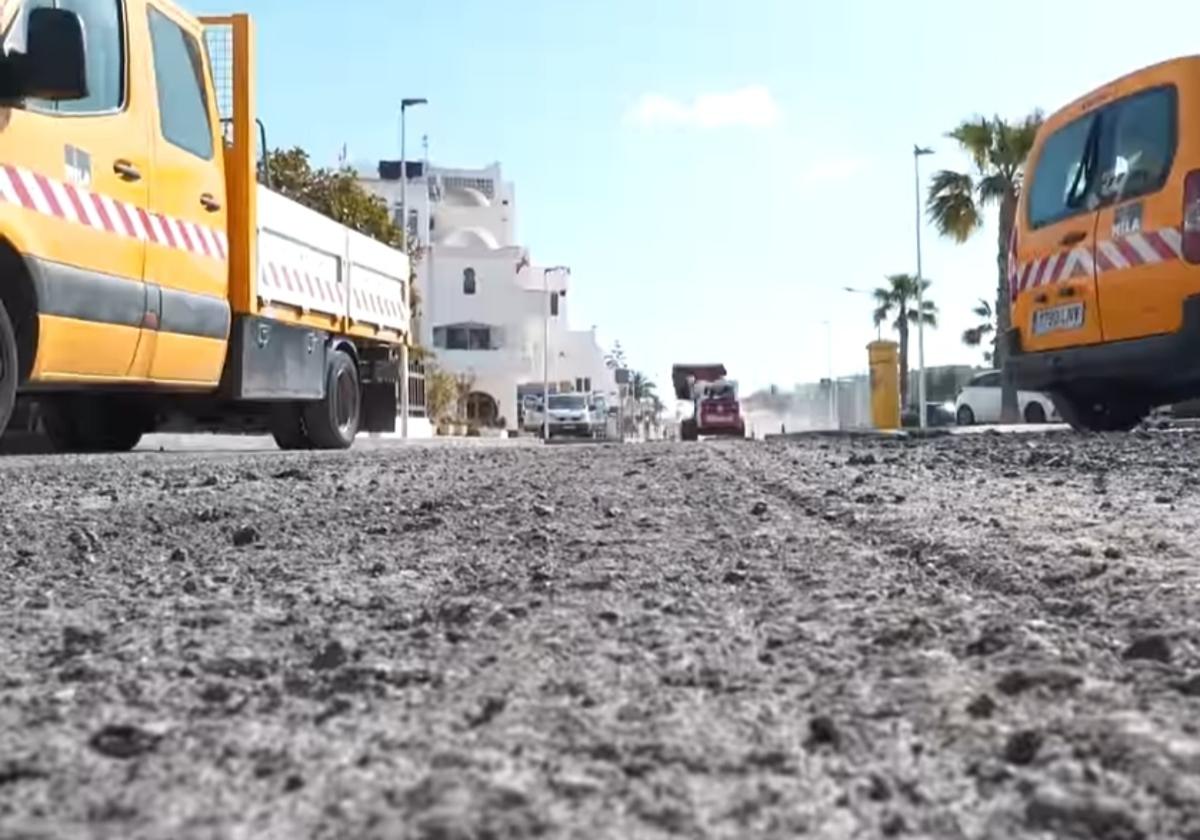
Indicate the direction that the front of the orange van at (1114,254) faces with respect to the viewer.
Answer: facing away from the viewer and to the right of the viewer

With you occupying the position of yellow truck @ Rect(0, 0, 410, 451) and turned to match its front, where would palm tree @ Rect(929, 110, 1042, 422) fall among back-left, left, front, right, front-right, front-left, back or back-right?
back

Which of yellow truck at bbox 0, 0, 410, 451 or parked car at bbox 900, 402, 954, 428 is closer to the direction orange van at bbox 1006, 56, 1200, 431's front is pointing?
the parked car

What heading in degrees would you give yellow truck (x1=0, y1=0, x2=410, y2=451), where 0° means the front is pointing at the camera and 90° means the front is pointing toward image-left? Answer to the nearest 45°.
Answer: approximately 45°

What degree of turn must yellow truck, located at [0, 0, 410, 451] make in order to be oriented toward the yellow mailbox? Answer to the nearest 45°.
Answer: approximately 180°

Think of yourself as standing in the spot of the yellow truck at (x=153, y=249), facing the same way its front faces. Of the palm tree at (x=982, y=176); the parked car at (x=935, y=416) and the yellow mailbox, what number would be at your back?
3

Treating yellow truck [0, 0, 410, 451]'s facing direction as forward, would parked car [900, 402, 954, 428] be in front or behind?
behind
